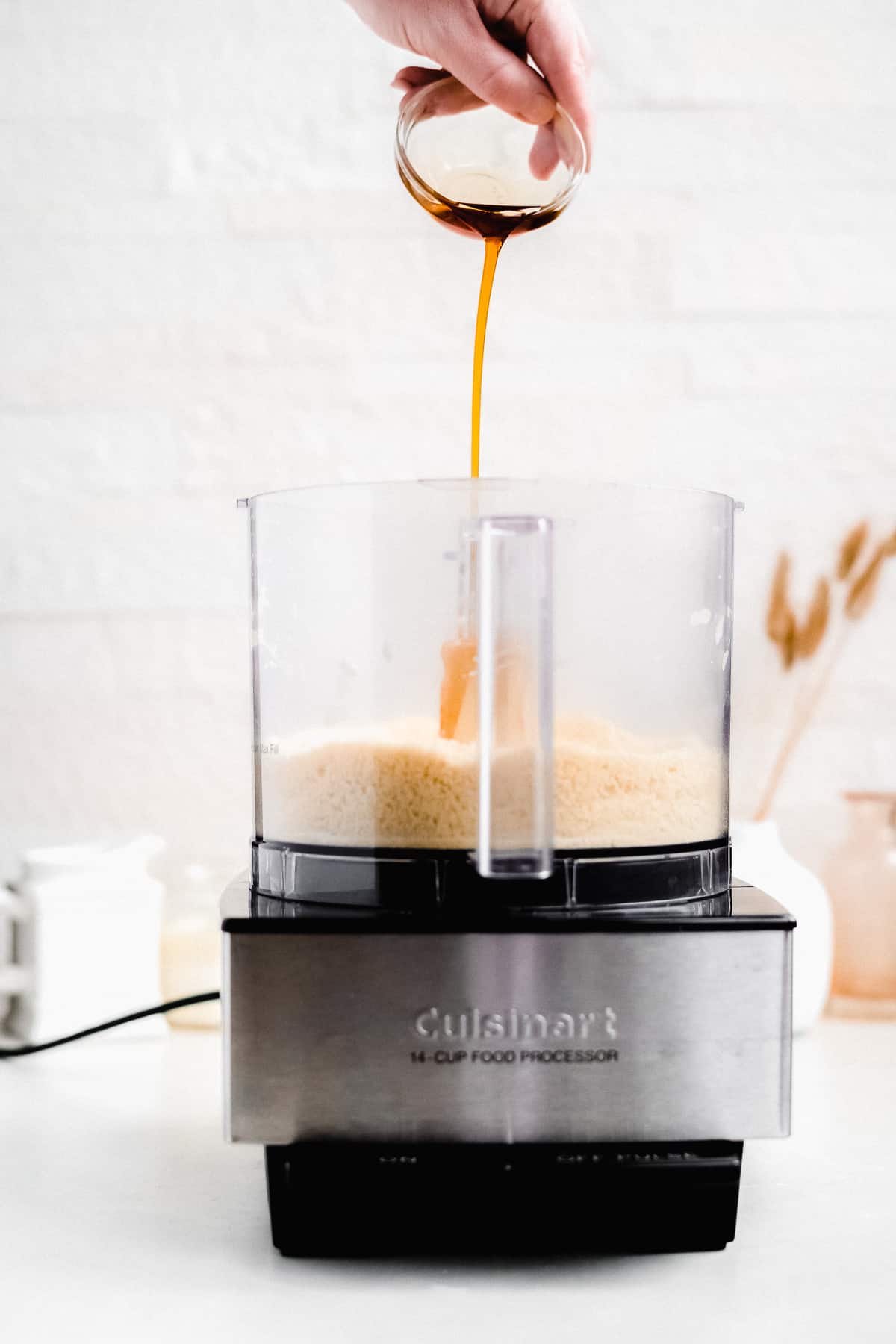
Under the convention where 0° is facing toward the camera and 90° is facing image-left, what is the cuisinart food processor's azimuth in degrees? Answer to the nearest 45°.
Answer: approximately 0°

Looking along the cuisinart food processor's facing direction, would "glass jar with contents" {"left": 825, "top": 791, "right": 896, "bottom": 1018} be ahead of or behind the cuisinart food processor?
behind
